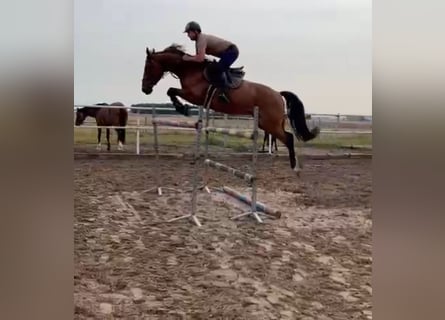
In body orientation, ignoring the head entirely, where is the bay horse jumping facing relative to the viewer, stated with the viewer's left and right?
facing to the left of the viewer

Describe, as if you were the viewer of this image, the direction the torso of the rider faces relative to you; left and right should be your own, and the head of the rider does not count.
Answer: facing to the left of the viewer

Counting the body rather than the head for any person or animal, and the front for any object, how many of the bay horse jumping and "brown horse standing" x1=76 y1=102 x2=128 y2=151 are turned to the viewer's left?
2

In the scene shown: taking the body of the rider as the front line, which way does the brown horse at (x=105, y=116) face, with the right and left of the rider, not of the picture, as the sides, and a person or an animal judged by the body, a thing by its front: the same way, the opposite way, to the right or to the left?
the same way

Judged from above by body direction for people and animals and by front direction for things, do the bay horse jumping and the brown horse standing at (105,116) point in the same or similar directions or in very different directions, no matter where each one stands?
same or similar directions

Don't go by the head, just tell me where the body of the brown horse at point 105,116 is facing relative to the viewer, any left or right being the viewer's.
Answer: facing to the left of the viewer

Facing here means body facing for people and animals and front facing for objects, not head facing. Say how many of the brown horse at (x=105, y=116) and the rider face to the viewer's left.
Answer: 2
